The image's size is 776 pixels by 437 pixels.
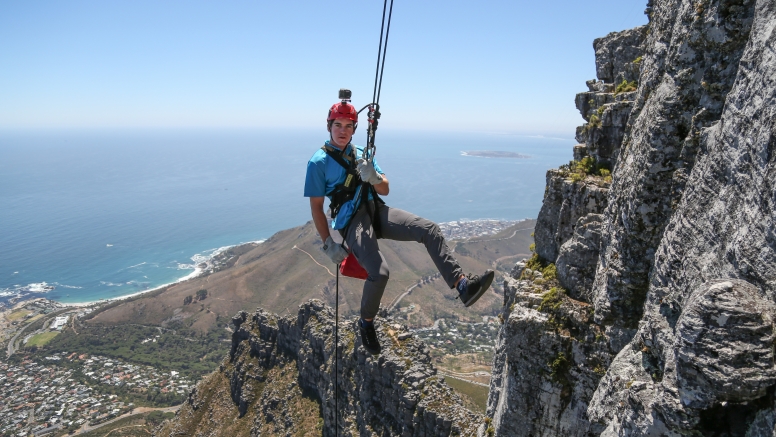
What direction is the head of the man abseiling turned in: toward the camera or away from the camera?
toward the camera

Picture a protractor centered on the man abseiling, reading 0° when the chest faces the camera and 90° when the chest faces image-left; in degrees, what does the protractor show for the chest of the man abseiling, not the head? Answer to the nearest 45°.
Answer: approximately 315°

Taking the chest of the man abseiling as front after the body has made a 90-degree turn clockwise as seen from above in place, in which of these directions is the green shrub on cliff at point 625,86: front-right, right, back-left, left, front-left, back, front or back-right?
back
